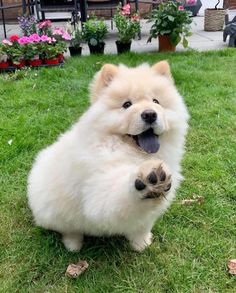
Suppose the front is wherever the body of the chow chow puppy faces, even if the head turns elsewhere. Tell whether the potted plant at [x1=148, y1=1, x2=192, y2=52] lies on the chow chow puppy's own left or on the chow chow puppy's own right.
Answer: on the chow chow puppy's own left

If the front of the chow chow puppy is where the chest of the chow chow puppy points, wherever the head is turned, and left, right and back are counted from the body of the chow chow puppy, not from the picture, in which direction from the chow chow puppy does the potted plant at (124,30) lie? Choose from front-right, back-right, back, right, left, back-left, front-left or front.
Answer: back-left

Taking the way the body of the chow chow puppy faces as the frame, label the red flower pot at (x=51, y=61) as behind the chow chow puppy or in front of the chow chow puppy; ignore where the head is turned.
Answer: behind

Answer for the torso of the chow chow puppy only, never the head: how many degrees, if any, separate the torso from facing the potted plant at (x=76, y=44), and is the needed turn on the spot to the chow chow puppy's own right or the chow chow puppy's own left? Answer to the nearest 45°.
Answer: approximately 135° to the chow chow puppy's own left

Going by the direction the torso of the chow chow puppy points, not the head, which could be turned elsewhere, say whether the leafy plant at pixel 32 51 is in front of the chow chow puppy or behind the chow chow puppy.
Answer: behind

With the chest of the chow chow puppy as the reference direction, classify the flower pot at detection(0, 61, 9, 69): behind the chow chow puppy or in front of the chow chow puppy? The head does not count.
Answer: behind

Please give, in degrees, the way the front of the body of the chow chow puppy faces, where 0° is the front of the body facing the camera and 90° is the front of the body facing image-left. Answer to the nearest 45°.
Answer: approximately 315°
